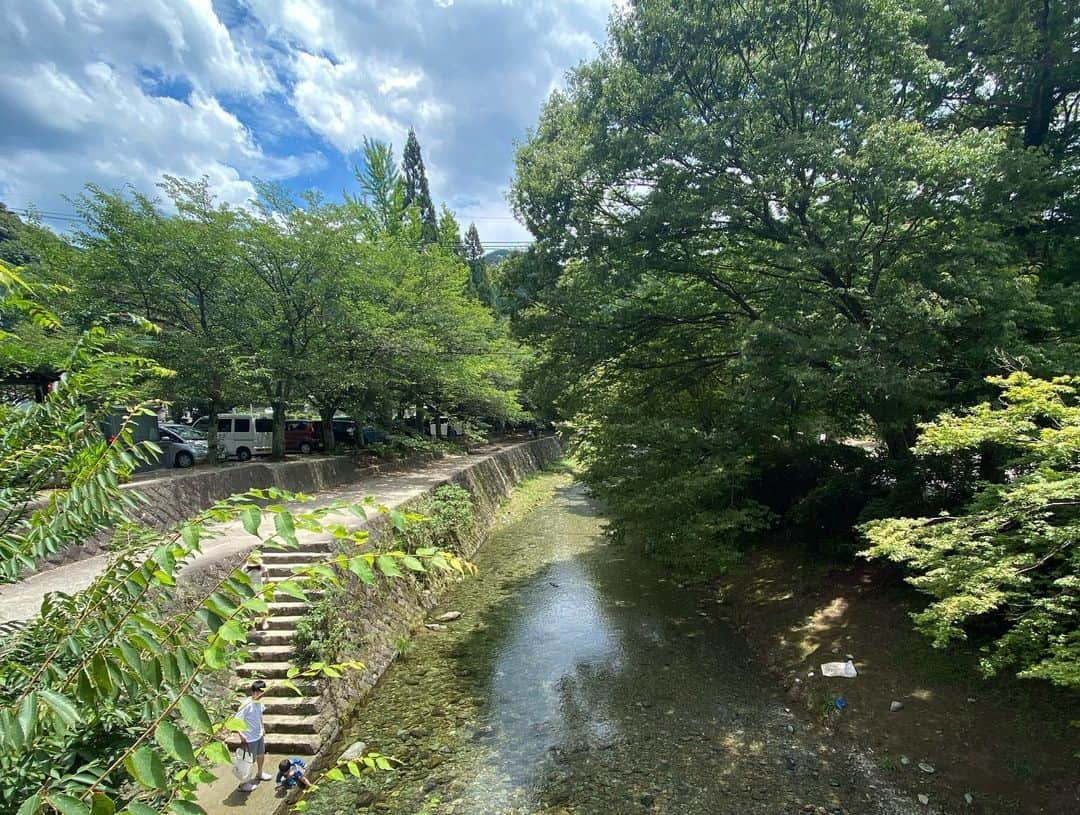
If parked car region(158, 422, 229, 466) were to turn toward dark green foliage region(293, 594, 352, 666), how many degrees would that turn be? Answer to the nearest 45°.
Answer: approximately 45° to its right

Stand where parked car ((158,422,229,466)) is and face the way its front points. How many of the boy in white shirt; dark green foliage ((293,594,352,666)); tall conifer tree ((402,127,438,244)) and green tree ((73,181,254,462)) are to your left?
1

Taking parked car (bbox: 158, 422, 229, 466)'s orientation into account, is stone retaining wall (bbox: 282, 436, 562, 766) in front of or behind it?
in front

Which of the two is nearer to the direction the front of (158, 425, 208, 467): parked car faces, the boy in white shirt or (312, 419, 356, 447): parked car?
the boy in white shirt

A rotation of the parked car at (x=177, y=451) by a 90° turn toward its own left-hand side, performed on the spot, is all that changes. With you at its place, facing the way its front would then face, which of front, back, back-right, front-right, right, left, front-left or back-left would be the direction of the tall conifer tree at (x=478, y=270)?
front

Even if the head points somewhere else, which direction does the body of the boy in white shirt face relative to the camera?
to the viewer's right

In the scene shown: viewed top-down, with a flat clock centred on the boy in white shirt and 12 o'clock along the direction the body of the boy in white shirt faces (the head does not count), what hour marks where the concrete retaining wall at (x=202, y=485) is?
The concrete retaining wall is roughly at 9 o'clock from the boy in white shirt.

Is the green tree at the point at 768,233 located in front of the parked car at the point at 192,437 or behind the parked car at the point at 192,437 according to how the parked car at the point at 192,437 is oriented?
in front

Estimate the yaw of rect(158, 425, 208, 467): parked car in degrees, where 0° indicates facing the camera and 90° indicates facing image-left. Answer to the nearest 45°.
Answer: approximately 315°

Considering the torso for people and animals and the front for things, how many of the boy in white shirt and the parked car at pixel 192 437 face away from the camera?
0

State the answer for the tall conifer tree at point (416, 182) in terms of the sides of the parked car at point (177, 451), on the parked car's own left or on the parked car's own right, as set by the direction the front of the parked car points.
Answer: on the parked car's own left

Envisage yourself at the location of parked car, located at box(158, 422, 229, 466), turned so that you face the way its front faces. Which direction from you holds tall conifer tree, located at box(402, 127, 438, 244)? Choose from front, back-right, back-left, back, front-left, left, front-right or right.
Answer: left

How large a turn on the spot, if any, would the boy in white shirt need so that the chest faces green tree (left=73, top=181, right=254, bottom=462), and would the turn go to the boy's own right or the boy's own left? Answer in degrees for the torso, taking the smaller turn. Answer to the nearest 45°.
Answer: approximately 90° to the boy's own left

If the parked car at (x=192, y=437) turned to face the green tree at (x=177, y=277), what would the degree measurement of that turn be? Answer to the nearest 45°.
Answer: approximately 45° to its right

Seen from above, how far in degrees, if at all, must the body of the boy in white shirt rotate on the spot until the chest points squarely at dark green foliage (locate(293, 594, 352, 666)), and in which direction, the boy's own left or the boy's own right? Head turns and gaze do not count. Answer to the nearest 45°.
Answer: approximately 45° to the boy's own left

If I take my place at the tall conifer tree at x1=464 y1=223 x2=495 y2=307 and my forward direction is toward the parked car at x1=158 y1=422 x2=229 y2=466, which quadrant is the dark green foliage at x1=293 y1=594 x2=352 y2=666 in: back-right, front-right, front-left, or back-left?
front-left

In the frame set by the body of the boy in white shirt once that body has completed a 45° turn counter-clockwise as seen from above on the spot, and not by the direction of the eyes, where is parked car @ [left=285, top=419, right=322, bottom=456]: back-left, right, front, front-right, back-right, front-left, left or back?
front-left

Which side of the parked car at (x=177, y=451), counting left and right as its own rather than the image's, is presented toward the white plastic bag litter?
front
